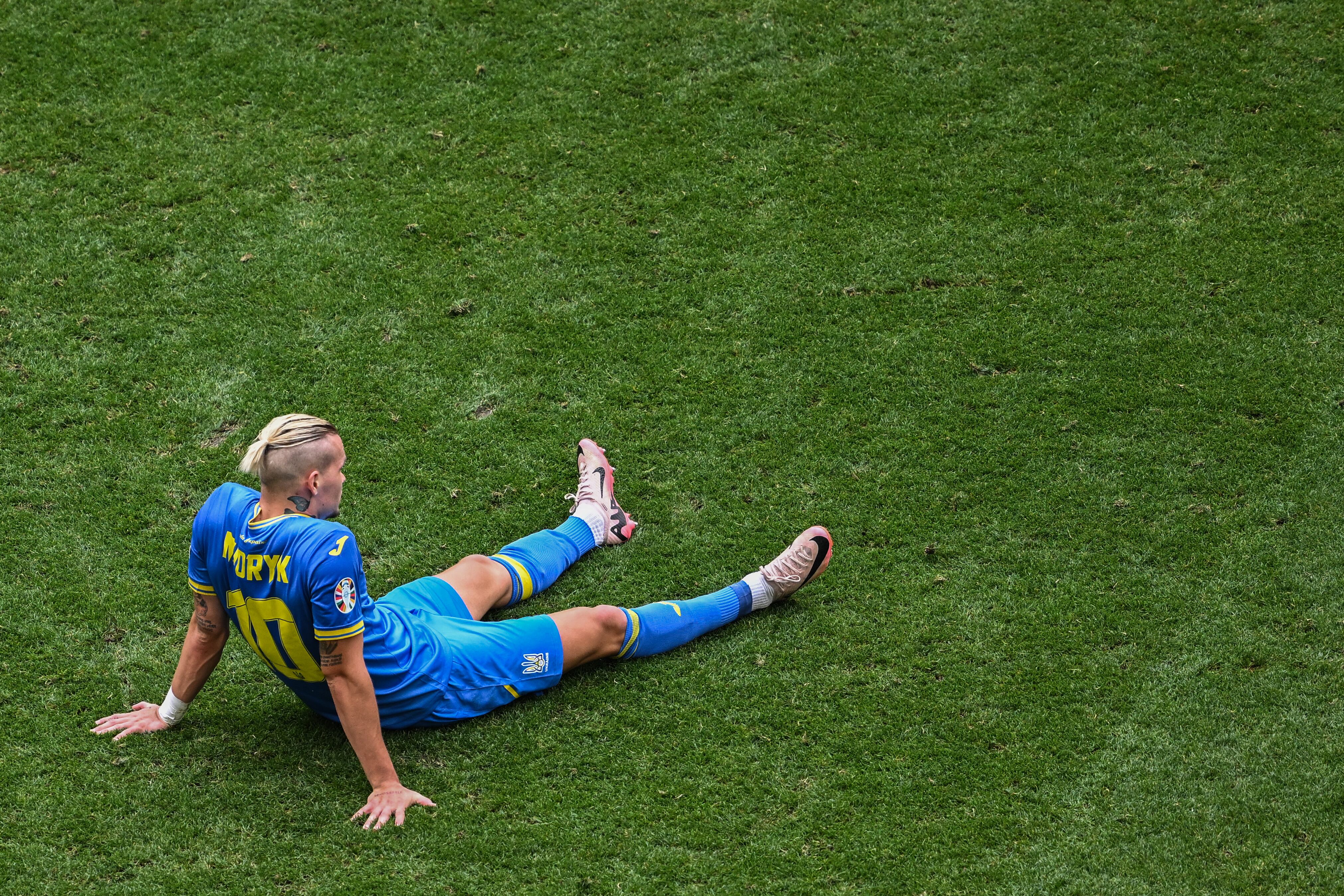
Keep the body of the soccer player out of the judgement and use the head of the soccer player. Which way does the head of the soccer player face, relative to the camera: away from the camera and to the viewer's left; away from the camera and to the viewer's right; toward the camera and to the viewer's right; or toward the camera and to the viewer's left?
away from the camera and to the viewer's right

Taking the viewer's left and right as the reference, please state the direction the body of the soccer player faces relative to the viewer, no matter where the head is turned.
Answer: facing away from the viewer and to the right of the viewer
